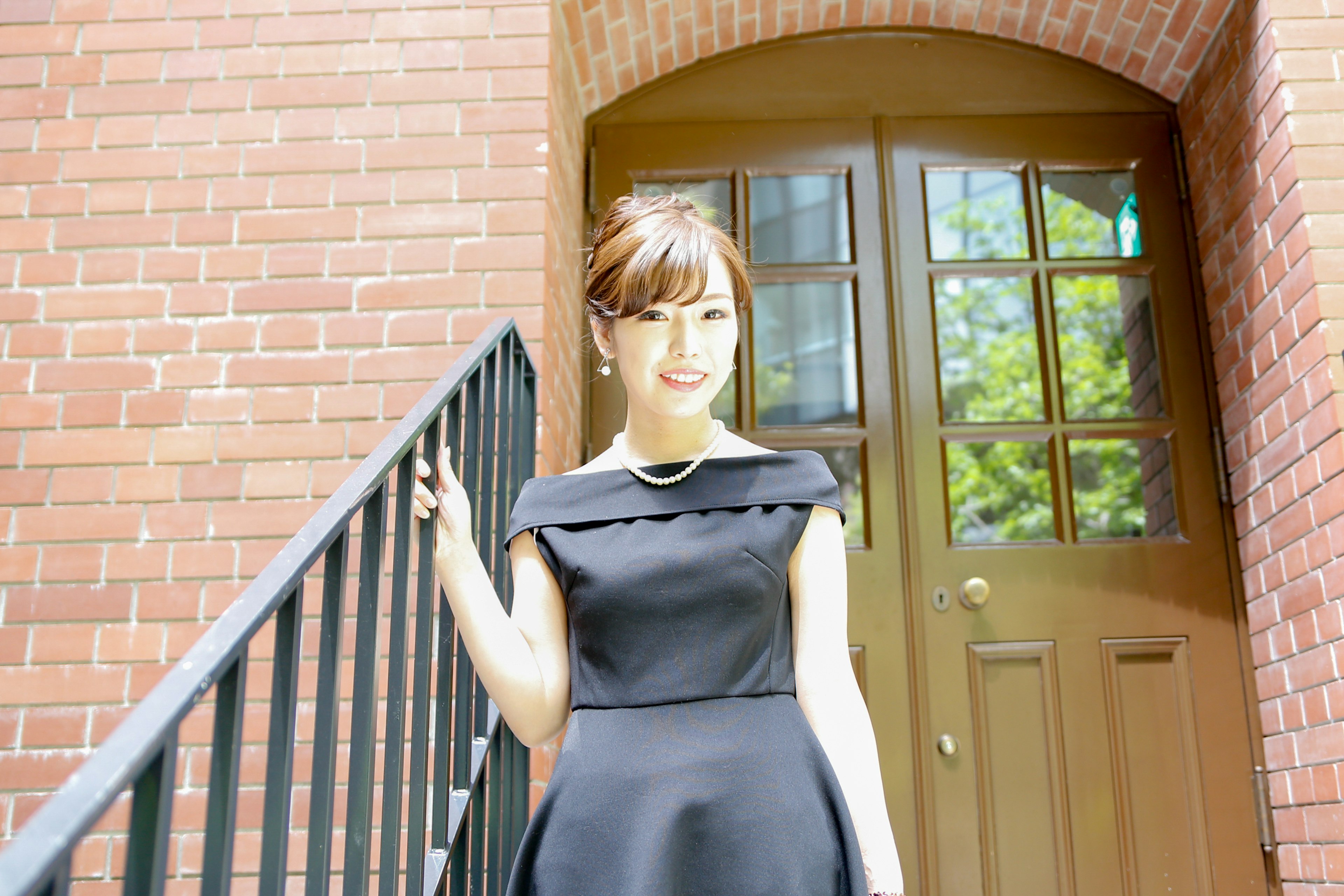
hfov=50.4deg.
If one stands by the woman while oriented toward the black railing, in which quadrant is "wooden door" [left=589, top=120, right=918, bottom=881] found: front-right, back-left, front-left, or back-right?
back-right

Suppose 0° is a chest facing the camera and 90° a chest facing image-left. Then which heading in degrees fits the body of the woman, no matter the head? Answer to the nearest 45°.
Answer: approximately 0°

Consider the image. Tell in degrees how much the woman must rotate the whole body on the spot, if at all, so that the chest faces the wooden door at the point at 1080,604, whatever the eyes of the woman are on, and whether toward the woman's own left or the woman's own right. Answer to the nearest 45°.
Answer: approximately 135° to the woman's own left

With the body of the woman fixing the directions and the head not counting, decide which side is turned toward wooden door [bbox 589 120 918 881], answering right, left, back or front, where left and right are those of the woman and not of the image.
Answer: back
